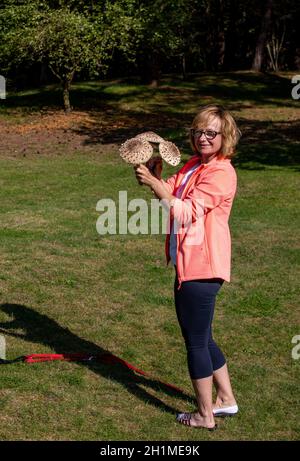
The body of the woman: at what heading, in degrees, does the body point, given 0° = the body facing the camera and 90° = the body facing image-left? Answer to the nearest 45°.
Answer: approximately 90°

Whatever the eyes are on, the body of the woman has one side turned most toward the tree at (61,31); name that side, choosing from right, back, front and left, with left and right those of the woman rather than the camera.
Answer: right
